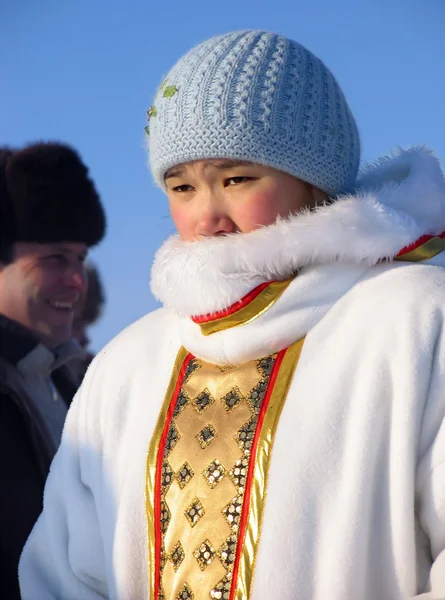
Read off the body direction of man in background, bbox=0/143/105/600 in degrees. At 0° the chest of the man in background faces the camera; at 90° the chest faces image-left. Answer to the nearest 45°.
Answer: approximately 315°

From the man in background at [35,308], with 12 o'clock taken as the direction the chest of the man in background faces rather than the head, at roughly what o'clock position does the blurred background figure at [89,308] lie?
The blurred background figure is roughly at 8 o'clock from the man in background.

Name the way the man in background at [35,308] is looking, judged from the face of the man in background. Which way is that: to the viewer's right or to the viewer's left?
to the viewer's right
